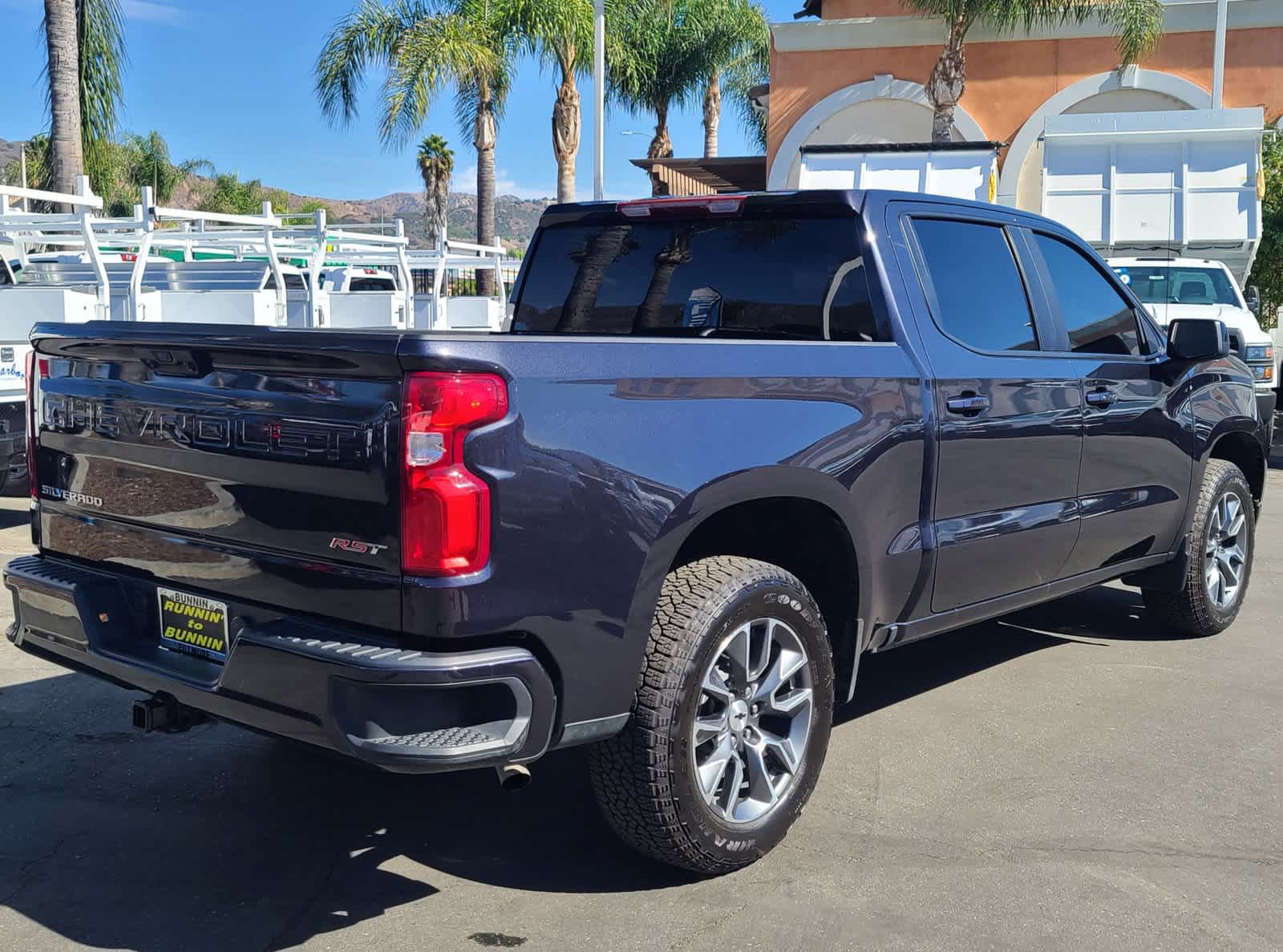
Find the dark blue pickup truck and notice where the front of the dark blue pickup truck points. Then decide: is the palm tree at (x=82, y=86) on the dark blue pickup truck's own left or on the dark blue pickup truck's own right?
on the dark blue pickup truck's own left

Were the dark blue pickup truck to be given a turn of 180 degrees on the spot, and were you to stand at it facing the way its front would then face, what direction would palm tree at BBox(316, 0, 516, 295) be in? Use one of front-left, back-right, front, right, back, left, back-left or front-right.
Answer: back-right

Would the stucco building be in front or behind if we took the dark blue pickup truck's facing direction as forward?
in front

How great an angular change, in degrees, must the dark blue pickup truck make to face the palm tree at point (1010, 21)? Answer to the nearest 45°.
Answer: approximately 45° to its left

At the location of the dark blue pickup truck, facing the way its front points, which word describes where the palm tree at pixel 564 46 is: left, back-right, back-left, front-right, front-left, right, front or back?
front-left

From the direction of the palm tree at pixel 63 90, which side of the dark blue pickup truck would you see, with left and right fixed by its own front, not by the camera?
left

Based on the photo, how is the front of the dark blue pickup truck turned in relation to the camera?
facing away from the viewer and to the right of the viewer

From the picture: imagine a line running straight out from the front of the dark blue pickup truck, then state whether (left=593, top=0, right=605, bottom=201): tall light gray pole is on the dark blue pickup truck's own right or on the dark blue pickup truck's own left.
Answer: on the dark blue pickup truck's own left

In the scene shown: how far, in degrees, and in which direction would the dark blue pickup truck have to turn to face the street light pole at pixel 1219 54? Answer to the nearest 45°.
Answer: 0° — it already faces it

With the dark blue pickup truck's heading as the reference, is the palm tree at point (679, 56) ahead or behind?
ahead
